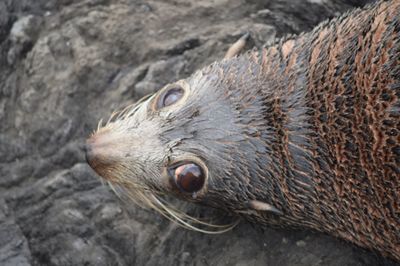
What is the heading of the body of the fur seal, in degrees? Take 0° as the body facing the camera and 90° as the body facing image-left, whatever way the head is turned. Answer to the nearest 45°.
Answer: approximately 90°
